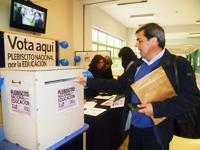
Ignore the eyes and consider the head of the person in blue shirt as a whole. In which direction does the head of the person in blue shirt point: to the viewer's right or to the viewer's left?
to the viewer's left

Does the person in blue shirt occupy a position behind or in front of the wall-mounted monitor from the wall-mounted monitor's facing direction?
in front

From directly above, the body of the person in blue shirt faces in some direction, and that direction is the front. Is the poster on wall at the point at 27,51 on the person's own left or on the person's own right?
on the person's own right

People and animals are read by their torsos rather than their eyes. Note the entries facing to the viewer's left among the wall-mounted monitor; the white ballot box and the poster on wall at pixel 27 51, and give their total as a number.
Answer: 0

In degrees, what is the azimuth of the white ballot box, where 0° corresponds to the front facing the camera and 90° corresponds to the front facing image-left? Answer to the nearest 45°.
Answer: approximately 315°

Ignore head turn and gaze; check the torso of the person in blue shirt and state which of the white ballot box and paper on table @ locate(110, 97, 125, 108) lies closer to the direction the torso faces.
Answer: the white ballot box

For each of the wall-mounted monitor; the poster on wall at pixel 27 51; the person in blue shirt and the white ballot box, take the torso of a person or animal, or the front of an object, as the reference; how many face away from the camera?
0

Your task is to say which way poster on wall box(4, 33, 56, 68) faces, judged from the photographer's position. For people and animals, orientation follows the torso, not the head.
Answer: facing the viewer and to the right of the viewer

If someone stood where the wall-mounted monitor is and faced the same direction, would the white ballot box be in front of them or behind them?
in front

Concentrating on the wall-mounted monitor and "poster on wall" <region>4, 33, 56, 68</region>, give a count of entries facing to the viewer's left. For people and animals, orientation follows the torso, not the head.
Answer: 0
